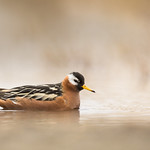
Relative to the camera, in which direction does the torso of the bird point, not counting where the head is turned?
to the viewer's right
